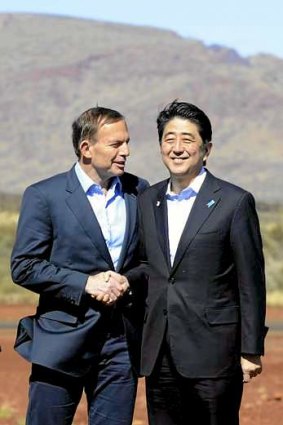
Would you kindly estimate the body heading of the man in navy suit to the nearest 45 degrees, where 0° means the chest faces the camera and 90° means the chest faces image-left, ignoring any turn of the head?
approximately 315°

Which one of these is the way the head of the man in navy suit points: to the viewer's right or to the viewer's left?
to the viewer's right

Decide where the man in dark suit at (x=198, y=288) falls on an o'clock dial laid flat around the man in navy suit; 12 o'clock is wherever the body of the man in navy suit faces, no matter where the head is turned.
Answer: The man in dark suit is roughly at 11 o'clock from the man in navy suit.
